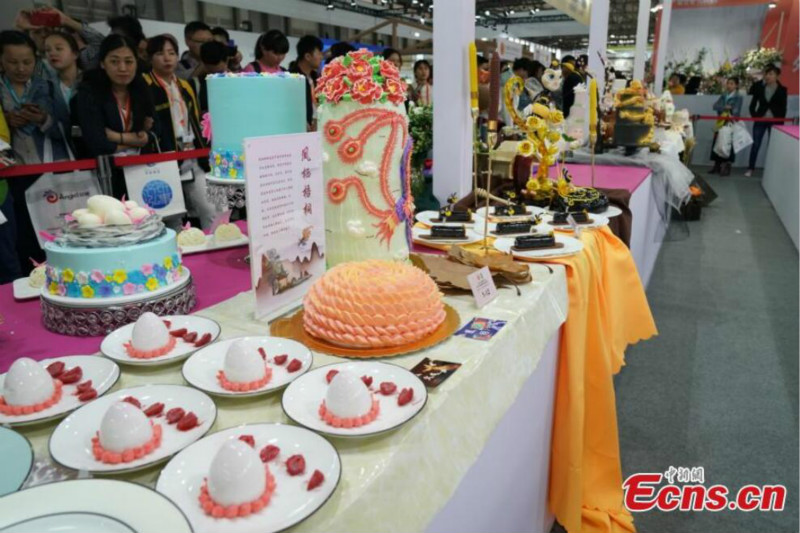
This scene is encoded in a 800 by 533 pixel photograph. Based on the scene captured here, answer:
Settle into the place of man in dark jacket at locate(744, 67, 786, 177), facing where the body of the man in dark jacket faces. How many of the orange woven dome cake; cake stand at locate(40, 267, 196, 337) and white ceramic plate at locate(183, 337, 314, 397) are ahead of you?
3

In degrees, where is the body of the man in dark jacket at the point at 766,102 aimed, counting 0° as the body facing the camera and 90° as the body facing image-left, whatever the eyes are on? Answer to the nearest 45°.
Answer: approximately 0°

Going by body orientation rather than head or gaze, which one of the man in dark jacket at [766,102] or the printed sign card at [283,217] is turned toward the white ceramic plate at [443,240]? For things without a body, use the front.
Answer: the man in dark jacket

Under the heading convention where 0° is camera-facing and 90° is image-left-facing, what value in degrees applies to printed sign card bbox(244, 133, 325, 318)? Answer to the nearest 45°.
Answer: approximately 315°

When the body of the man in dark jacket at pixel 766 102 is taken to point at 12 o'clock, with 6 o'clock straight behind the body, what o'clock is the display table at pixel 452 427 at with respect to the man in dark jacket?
The display table is roughly at 12 o'clock from the man in dark jacket.

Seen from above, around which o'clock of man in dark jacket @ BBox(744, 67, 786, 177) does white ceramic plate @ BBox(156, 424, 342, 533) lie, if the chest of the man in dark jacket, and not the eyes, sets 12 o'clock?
The white ceramic plate is roughly at 12 o'clock from the man in dark jacket.

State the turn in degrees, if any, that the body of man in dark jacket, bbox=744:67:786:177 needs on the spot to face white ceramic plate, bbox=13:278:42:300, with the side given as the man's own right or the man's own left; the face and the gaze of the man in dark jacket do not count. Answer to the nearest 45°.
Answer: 0° — they already face it

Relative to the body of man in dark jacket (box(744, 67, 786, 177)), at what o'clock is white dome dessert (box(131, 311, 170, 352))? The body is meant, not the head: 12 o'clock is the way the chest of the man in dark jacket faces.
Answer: The white dome dessert is roughly at 12 o'clock from the man in dark jacket.

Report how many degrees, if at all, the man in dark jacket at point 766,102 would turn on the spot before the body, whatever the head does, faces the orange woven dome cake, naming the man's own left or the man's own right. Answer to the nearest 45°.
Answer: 0° — they already face it

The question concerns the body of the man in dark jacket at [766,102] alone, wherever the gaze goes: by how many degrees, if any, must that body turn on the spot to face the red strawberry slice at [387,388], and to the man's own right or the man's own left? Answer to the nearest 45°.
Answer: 0° — they already face it

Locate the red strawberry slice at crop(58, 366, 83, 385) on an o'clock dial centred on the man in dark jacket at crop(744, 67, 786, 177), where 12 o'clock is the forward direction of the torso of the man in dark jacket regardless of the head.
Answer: The red strawberry slice is roughly at 12 o'clock from the man in dark jacket.
